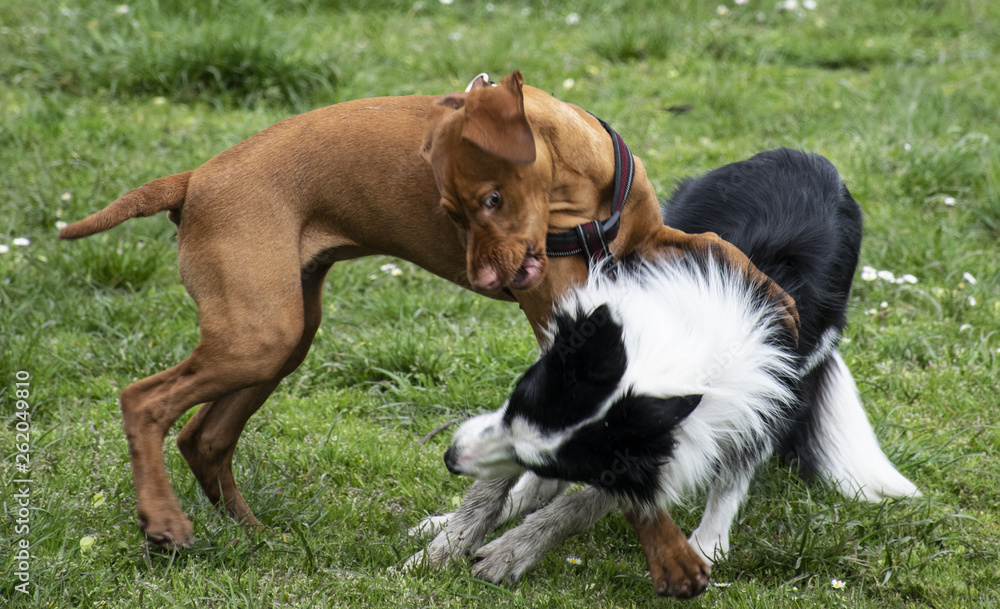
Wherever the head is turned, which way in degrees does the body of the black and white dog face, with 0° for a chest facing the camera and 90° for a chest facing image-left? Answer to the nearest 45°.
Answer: approximately 45°

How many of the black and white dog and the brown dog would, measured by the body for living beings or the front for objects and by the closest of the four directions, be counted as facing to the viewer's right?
1

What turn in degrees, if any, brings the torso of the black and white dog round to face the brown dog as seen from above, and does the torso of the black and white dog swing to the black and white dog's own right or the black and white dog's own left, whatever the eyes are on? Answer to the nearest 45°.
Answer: approximately 45° to the black and white dog's own right

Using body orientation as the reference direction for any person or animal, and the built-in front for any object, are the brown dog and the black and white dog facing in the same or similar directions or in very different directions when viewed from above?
very different directions

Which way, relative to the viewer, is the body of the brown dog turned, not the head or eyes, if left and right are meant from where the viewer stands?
facing to the right of the viewer

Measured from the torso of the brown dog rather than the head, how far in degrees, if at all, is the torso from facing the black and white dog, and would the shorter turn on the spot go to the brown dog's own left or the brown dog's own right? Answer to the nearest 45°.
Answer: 0° — it already faces it
